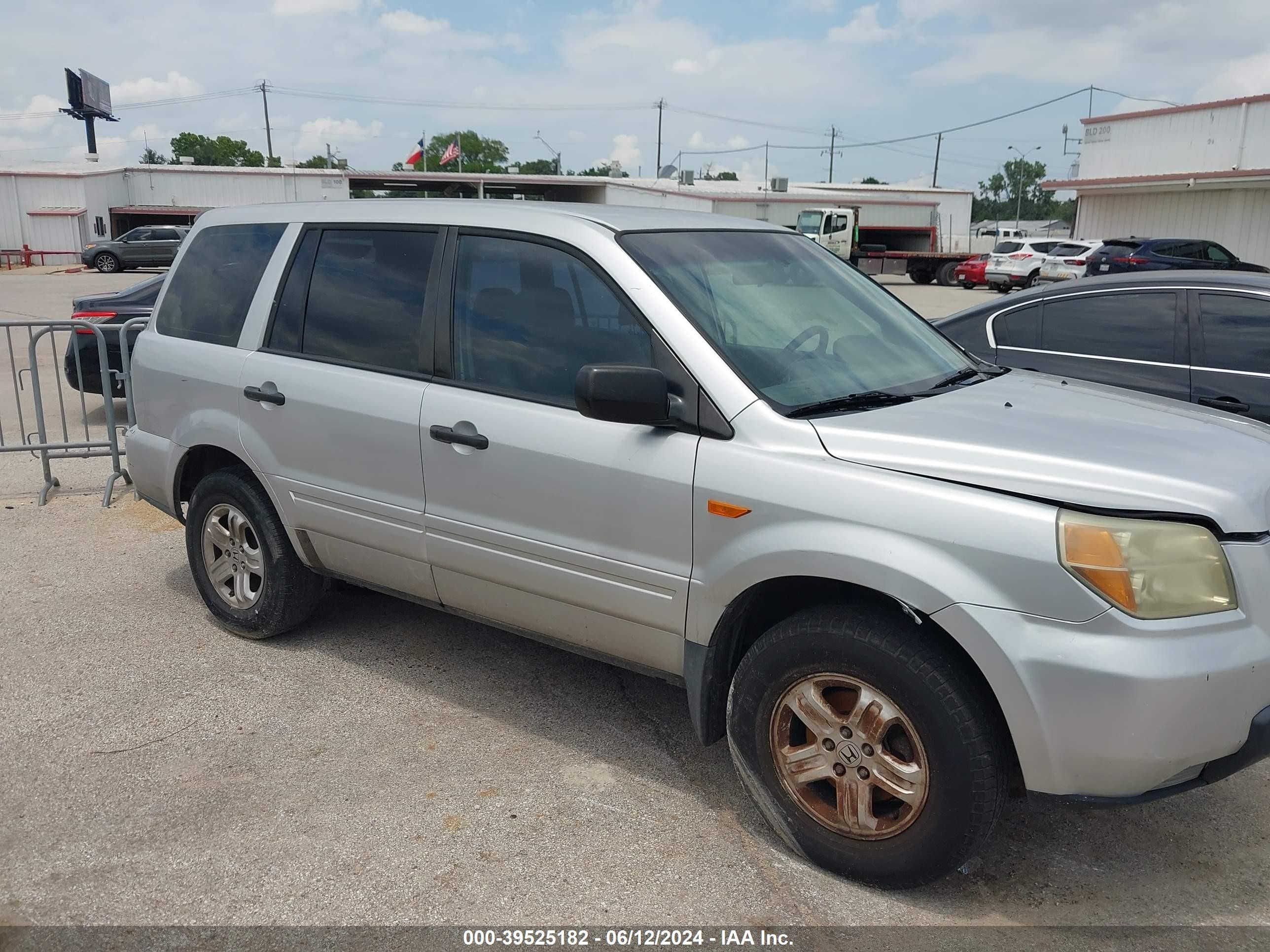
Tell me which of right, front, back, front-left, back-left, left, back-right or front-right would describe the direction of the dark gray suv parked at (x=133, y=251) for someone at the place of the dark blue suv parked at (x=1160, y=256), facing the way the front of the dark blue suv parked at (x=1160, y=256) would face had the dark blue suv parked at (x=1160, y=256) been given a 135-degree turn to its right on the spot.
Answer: right

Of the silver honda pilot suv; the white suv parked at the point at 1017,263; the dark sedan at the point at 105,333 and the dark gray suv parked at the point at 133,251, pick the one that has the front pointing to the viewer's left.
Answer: the dark gray suv parked

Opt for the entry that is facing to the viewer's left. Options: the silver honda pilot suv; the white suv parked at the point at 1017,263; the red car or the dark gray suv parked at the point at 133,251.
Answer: the dark gray suv parked

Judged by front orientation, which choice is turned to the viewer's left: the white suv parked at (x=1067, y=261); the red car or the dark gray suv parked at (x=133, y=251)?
the dark gray suv parked

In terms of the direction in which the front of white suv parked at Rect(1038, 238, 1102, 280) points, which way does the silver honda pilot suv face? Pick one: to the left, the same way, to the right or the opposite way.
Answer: to the right

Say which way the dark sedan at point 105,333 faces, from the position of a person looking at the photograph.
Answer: facing away from the viewer and to the right of the viewer

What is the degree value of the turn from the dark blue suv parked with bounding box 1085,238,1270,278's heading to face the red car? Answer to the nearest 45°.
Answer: approximately 90° to its left

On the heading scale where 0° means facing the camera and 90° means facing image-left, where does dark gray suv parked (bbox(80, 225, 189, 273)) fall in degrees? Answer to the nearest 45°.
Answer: approximately 90°

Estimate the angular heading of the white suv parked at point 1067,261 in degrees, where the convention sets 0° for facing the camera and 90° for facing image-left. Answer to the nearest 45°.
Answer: approximately 225°

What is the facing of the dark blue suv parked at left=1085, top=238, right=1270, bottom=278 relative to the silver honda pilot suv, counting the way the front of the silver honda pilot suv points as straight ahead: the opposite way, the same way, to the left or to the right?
to the left

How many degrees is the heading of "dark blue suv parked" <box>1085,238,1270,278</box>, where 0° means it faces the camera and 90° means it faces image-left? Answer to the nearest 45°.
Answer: approximately 225°

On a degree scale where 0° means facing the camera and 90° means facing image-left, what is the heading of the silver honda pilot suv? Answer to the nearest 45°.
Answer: approximately 315°
